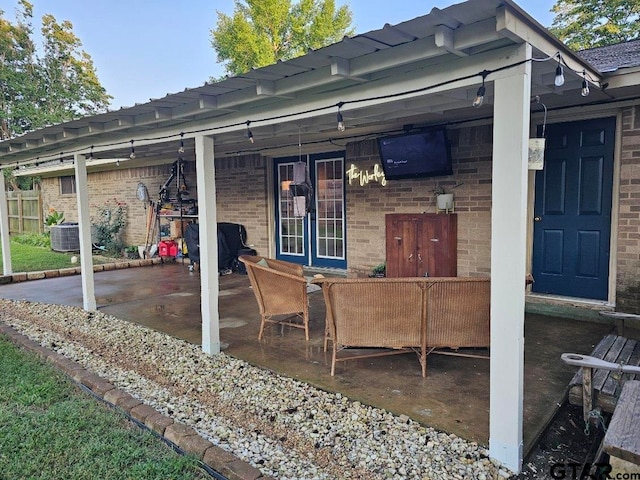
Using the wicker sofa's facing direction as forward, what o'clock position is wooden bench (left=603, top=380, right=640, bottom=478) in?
The wooden bench is roughly at 5 o'clock from the wicker sofa.

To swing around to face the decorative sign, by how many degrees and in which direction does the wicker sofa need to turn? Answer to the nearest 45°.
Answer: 0° — it already faces it

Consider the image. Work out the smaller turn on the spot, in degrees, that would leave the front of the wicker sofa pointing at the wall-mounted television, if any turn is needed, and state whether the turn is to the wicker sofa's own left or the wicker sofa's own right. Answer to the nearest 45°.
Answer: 0° — it already faces it

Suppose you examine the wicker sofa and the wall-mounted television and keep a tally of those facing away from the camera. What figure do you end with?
1

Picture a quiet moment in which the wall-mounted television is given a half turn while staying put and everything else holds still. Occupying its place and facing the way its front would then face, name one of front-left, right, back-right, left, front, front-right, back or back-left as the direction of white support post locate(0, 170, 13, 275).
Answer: back-left

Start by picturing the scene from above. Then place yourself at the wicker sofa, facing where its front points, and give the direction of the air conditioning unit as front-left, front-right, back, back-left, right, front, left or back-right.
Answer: front-left

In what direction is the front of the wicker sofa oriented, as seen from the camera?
facing away from the viewer

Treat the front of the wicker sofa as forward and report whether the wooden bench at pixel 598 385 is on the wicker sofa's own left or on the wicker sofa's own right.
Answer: on the wicker sofa's own right

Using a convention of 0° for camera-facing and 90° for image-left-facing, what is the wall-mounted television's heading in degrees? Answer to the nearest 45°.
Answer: approximately 45°

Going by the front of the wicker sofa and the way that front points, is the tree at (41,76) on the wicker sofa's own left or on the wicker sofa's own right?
on the wicker sofa's own left

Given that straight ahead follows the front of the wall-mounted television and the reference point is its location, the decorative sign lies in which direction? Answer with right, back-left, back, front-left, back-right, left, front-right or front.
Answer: right

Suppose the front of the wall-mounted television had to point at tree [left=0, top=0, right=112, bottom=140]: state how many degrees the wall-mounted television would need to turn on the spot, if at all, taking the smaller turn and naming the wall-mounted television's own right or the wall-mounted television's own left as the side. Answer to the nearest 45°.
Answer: approximately 90° to the wall-mounted television's own right

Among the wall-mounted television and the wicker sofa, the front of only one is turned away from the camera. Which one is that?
the wicker sofa
